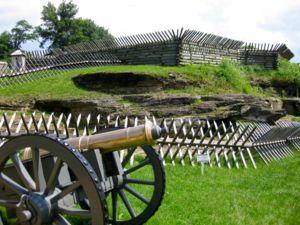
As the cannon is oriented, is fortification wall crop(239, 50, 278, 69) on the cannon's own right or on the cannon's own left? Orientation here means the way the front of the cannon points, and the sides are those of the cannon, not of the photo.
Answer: on the cannon's own left

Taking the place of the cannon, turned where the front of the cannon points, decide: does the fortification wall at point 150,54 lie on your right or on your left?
on your left

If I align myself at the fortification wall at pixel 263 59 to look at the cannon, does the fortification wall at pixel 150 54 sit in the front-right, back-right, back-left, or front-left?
front-right

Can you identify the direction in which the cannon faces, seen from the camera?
facing the viewer and to the right of the viewer
